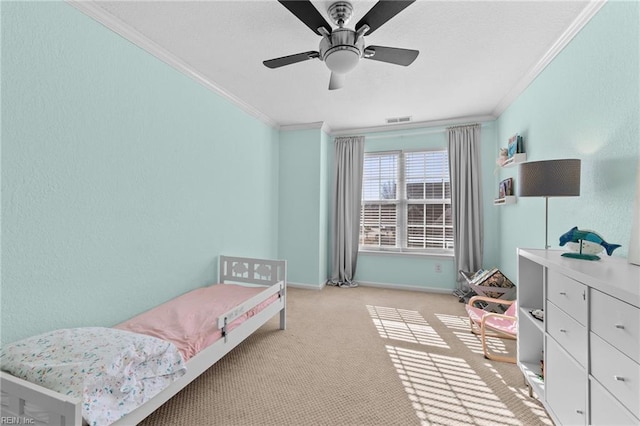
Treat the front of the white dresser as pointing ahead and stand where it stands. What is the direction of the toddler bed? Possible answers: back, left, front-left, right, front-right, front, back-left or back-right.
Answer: front

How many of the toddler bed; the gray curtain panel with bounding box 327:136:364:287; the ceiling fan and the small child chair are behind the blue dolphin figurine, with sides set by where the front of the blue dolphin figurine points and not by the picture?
0

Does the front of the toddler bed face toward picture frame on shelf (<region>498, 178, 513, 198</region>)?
no

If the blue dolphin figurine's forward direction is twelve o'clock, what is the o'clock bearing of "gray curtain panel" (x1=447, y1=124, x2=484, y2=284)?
The gray curtain panel is roughly at 2 o'clock from the blue dolphin figurine.

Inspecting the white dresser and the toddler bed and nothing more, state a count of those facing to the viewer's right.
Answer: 0

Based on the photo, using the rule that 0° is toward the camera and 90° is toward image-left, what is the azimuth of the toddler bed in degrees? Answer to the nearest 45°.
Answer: approximately 45°

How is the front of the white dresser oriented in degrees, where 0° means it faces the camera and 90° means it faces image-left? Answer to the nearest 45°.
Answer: approximately 45°

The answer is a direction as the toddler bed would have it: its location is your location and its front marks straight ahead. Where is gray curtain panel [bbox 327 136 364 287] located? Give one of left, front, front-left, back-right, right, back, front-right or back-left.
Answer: back

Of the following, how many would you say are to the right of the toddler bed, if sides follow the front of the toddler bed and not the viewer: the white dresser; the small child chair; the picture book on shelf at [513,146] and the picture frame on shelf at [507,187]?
0

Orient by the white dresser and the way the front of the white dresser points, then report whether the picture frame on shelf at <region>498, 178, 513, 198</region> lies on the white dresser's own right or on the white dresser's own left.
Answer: on the white dresser's own right

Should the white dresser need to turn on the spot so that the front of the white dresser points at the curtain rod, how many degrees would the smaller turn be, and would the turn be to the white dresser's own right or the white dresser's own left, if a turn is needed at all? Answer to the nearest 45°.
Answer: approximately 90° to the white dresser's own right

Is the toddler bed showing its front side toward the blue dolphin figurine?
no

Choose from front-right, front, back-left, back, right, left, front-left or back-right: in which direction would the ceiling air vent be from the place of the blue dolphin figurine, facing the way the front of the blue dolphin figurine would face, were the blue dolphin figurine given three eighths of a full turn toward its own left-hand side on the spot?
back

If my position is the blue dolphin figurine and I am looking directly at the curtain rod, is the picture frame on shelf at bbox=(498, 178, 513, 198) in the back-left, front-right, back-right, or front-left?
front-right

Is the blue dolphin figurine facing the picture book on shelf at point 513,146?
no

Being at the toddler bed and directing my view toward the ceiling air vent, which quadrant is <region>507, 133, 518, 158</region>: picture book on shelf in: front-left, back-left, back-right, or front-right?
front-right

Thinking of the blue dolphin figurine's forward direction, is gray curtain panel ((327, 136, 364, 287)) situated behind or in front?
in front

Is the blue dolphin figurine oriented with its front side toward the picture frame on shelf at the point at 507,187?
no
